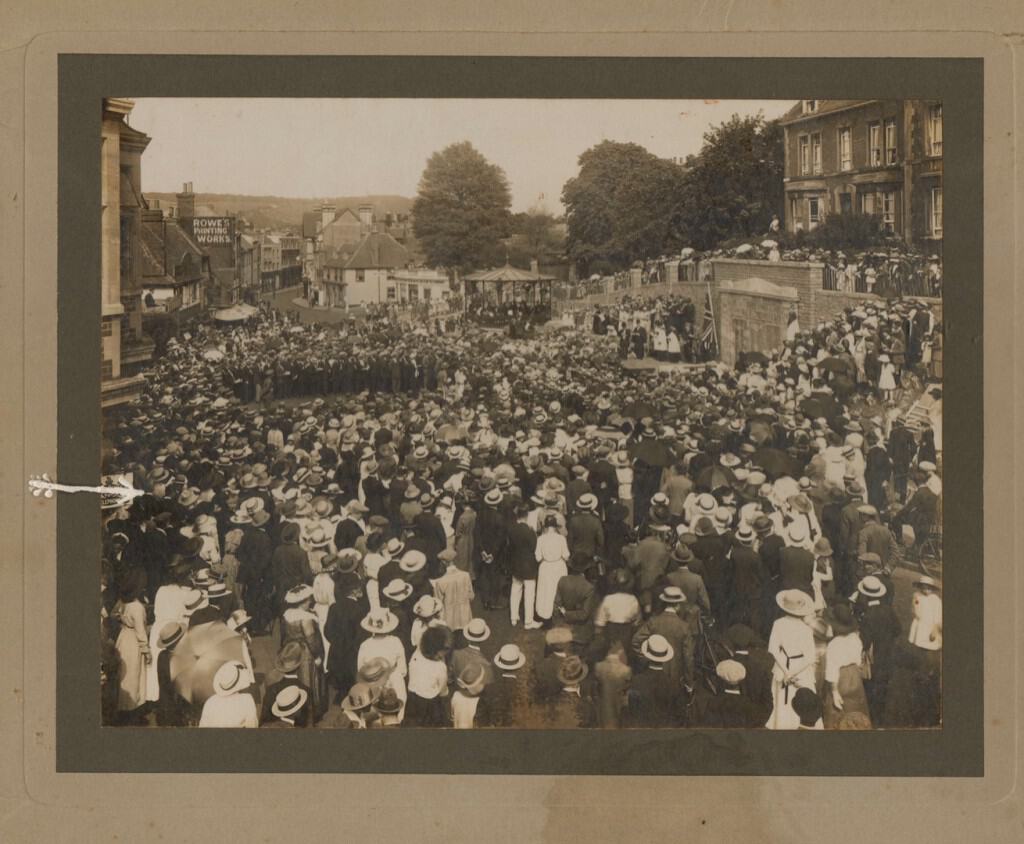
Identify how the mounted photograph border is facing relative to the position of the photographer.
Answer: facing the viewer
